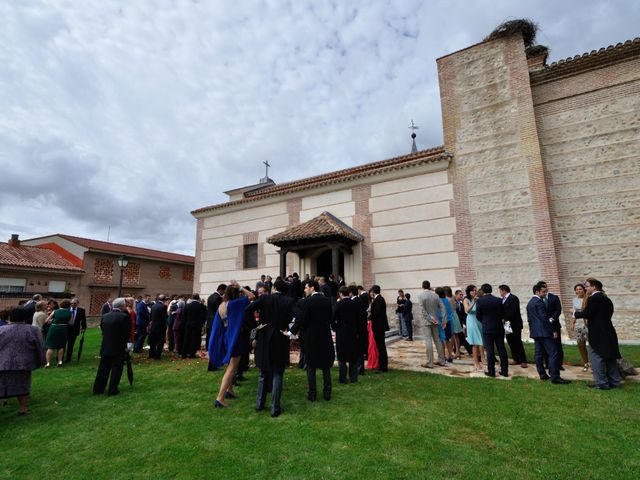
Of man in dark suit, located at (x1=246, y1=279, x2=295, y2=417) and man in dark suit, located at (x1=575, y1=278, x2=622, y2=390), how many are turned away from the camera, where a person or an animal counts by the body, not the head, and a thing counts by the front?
1

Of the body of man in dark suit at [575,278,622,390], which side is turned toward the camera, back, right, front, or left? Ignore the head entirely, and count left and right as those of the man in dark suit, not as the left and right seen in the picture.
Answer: left

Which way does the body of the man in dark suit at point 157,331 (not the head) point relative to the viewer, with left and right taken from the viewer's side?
facing away from the viewer and to the right of the viewer

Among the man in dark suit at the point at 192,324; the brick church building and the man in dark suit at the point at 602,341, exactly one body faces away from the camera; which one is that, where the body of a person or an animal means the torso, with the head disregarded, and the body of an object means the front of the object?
the man in dark suit at the point at 192,324

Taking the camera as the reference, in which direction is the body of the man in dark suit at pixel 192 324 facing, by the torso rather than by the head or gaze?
away from the camera

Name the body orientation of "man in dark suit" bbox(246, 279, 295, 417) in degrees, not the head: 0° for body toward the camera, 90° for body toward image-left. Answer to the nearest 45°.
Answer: approximately 180°

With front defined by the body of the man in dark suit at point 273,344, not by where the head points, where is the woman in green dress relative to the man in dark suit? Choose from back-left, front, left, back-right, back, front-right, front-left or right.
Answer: front-left

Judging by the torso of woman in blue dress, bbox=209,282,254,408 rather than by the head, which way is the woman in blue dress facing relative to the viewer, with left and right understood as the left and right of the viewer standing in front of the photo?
facing away from the viewer and to the right of the viewer

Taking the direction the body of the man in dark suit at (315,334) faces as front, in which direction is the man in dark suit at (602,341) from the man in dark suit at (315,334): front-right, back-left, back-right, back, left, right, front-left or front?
back-right

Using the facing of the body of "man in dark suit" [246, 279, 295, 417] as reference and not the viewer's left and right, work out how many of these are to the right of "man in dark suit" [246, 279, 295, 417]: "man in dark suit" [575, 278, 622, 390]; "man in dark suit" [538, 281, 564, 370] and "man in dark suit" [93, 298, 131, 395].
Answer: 2

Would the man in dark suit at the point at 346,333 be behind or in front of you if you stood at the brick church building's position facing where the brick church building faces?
in front
